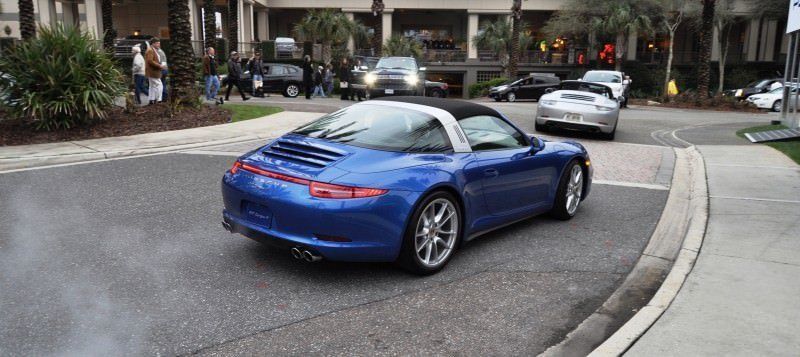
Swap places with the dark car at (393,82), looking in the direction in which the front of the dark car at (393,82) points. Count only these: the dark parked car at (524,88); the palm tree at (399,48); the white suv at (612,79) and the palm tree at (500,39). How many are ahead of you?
0

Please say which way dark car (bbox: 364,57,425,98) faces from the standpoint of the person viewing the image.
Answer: facing the viewer

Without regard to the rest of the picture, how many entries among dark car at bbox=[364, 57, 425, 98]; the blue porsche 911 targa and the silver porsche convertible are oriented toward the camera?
1

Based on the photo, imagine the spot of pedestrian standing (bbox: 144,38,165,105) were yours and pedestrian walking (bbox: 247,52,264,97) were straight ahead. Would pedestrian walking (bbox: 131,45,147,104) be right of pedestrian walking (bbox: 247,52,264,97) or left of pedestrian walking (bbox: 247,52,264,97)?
left

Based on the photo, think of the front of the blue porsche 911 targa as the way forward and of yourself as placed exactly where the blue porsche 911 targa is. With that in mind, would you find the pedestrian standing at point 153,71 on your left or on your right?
on your left

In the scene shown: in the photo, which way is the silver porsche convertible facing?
away from the camera

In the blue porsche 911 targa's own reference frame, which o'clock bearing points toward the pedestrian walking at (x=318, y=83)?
The pedestrian walking is roughly at 10 o'clock from the blue porsche 911 targa.

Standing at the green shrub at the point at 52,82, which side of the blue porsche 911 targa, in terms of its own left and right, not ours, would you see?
left

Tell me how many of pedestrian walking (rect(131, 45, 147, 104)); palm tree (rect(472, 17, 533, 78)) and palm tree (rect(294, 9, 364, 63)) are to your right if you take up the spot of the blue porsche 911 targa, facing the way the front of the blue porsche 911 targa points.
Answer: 0

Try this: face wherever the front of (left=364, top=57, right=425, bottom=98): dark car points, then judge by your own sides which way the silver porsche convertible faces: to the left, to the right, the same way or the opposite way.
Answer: the opposite way

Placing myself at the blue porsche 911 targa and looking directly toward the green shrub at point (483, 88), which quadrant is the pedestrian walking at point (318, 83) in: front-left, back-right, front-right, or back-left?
front-left

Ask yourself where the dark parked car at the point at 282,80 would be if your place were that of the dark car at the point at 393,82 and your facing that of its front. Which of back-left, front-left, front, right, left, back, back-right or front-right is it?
back-right

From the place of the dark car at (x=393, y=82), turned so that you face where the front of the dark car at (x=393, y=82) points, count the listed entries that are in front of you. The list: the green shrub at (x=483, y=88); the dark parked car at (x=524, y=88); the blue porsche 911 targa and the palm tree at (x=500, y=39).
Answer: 1

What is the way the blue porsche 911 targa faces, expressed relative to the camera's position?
facing away from the viewer and to the right of the viewer

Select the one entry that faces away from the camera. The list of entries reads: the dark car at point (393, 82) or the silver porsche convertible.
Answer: the silver porsche convertible

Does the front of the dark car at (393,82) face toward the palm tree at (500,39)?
no

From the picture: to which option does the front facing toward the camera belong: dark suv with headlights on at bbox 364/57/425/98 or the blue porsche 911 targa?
the dark suv with headlights on

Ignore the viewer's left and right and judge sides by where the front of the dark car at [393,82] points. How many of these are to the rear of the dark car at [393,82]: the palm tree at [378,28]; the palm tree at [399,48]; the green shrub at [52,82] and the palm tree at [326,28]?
3

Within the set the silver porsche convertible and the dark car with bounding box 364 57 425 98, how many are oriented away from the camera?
1

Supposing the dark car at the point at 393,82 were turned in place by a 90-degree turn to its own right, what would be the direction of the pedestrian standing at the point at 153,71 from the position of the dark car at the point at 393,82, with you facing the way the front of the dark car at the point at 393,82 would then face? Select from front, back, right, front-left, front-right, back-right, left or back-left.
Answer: front-left
